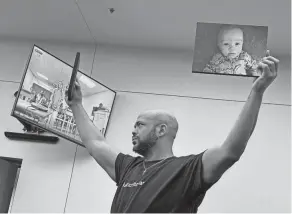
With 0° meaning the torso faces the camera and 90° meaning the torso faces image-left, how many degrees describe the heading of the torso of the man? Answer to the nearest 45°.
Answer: approximately 45°

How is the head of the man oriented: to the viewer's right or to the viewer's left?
to the viewer's left
